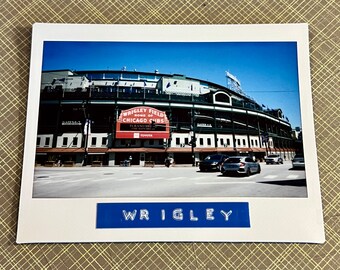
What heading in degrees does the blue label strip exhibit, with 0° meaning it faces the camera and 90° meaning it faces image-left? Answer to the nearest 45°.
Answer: approximately 0°
